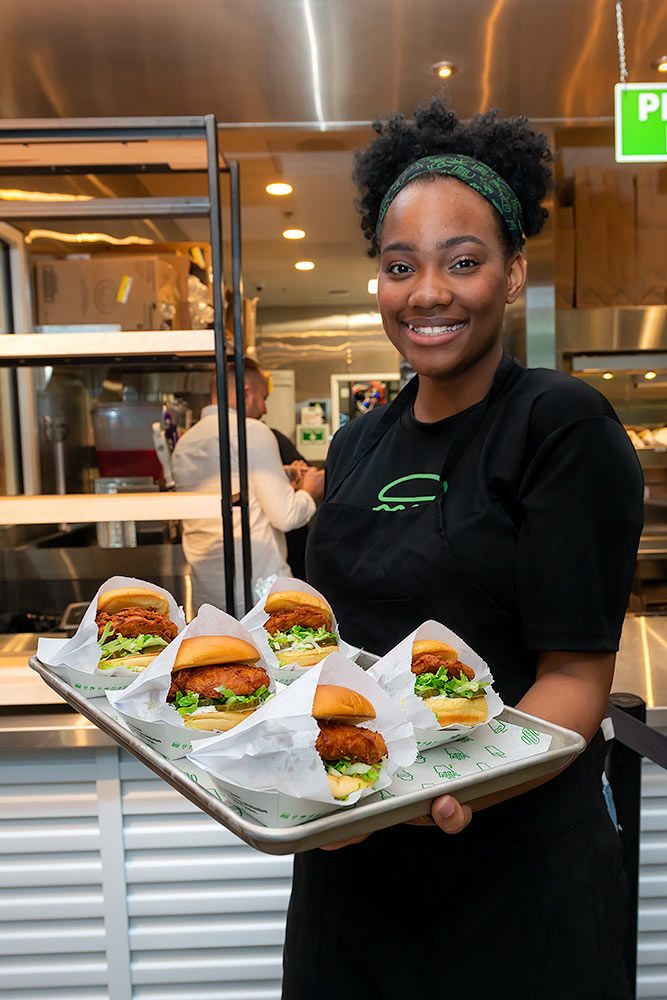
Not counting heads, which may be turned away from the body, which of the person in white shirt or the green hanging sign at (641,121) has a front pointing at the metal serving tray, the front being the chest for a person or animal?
the green hanging sign

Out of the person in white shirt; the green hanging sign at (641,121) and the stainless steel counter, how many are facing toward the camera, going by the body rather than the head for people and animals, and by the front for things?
2

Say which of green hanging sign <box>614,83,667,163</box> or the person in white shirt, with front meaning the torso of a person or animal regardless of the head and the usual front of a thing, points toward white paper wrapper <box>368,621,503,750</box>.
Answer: the green hanging sign

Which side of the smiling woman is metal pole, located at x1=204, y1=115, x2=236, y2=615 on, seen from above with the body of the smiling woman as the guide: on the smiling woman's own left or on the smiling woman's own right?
on the smiling woman's own right

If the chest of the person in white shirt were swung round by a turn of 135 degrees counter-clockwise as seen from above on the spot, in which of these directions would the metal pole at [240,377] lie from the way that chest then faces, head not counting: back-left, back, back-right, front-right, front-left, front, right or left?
left

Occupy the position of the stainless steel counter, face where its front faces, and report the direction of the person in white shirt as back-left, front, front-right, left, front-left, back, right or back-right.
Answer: back

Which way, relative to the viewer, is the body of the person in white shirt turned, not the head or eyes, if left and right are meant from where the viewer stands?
facing away from the viewer and to the right of the viewer

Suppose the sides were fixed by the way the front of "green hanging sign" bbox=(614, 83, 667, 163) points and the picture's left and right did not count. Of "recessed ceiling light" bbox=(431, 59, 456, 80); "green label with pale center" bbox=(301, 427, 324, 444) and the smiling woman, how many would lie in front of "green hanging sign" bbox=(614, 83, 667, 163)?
1

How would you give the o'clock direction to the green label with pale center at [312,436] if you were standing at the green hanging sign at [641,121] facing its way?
the green label with pale center at [312,436] is roughly at 5 o'clock from the green hanging sign at [641,121].

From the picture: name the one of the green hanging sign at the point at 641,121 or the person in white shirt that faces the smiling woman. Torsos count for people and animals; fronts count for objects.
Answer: the green hanging sign
